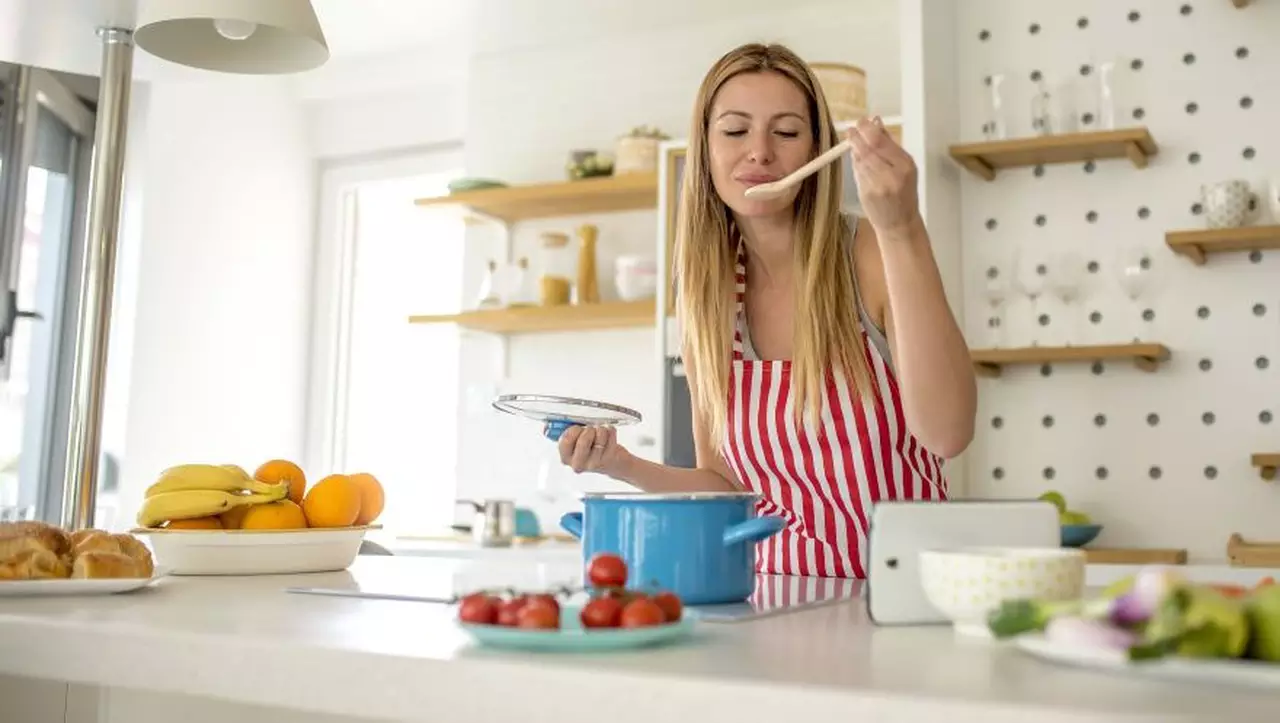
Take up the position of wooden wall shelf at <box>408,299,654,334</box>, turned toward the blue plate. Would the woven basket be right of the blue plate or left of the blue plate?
left

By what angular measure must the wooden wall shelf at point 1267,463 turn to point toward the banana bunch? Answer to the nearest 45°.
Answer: approximately 45° to its right

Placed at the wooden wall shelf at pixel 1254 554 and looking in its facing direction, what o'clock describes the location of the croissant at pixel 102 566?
The croissant is roughly at 1 o'clock from the wooden wall shelf.

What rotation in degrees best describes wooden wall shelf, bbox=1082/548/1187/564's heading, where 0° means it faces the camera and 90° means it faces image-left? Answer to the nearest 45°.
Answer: approximately 0°
